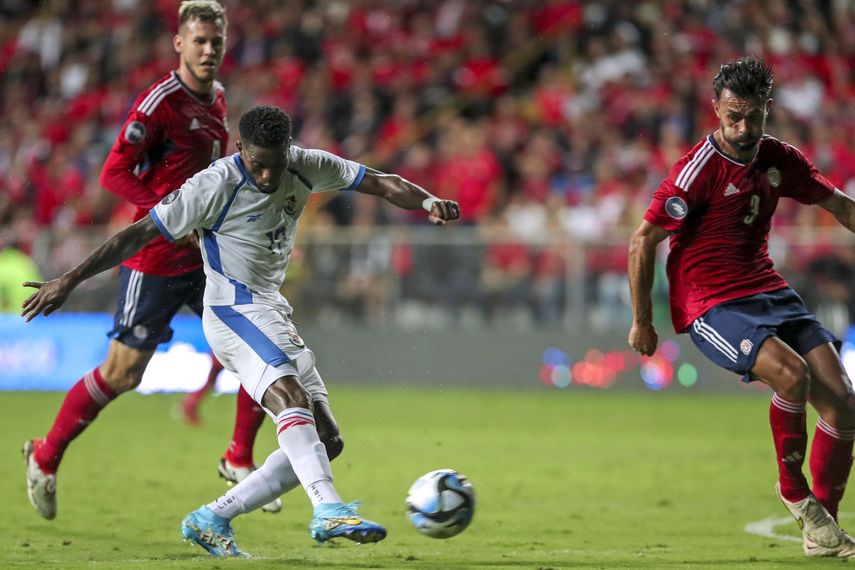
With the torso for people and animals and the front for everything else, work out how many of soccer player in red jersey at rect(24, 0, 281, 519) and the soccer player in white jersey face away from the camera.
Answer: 0

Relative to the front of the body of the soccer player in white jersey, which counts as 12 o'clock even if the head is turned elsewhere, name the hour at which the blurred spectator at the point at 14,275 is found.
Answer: The blurred spectator is roughly at 7 o'clock from the soccer player in white jersey.

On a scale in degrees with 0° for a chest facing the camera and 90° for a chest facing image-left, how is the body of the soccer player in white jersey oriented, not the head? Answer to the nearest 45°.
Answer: approximately 315°

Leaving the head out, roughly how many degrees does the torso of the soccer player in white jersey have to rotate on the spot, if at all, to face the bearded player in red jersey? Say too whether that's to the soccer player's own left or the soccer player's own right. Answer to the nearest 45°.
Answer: approximately 45° to the soccer player's own left

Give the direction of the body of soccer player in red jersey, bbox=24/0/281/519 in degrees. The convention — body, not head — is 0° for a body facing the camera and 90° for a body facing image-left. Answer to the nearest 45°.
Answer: approximately 315°

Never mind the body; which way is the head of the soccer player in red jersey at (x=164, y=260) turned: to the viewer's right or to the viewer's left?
to the viewer's right

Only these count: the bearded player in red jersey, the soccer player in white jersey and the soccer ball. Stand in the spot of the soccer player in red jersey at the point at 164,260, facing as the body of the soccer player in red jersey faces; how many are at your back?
0

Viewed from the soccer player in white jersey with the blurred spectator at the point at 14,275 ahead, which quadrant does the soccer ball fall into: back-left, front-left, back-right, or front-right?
back-right

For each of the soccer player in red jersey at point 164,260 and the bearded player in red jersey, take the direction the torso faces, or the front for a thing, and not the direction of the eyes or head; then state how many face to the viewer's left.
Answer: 0

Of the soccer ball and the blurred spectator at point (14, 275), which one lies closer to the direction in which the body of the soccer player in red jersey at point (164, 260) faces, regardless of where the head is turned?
the soccer ball
